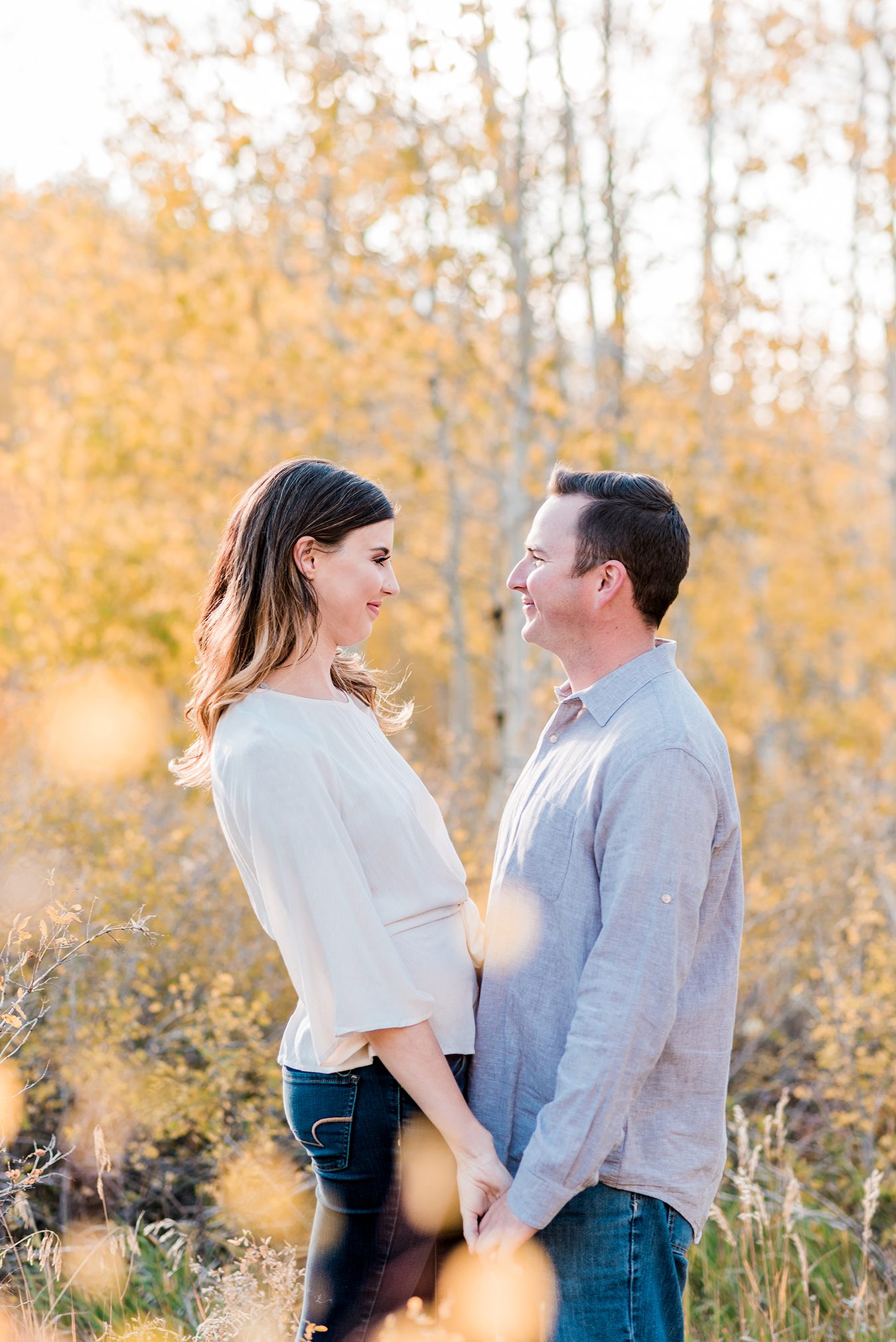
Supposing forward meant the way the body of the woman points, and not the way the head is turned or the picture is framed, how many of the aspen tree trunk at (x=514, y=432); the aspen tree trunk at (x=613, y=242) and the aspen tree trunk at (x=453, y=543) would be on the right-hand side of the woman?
0

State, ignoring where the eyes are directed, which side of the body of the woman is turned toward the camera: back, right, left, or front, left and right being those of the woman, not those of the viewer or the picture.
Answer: right

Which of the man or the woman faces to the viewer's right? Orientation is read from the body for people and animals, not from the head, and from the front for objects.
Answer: the woman

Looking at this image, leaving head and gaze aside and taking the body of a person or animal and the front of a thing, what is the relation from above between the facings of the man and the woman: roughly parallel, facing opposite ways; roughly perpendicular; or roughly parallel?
roughly parallel, facing opposite ways

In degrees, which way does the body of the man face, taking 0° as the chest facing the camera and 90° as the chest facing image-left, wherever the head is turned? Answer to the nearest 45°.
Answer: approximately 90°

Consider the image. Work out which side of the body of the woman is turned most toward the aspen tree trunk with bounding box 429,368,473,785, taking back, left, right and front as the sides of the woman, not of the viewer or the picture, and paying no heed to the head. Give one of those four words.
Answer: left

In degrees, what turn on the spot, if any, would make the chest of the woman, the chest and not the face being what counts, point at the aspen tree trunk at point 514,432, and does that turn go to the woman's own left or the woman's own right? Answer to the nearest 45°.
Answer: approximately 90° to the woman's own left

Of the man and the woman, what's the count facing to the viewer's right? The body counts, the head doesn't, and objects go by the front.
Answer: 1

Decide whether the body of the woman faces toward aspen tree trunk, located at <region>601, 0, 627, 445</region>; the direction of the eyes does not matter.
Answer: no

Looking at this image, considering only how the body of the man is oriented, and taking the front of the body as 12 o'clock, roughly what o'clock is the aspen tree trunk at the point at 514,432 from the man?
The aspen tree trunk is roughly at 3 o'clock from the man.

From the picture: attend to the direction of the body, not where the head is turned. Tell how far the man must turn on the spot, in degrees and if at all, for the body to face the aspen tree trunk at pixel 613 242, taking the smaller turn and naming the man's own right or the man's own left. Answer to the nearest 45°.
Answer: approximately 90° to the man's own right

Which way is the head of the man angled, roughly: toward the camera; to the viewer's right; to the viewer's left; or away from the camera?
to the viewer's left

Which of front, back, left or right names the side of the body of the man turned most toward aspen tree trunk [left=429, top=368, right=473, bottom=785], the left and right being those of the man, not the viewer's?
right
